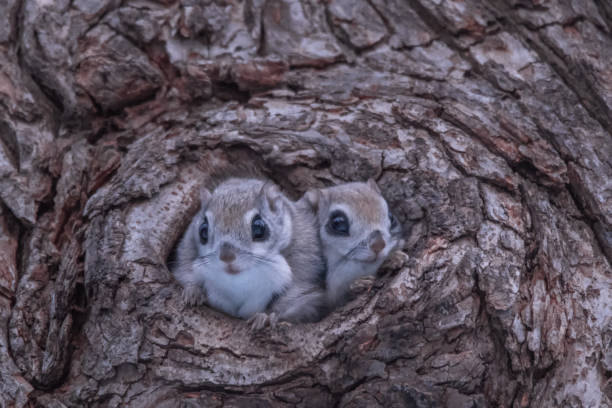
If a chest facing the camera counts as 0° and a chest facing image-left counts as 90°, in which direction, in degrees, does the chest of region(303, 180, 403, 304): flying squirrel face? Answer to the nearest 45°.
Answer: approximately 315°
